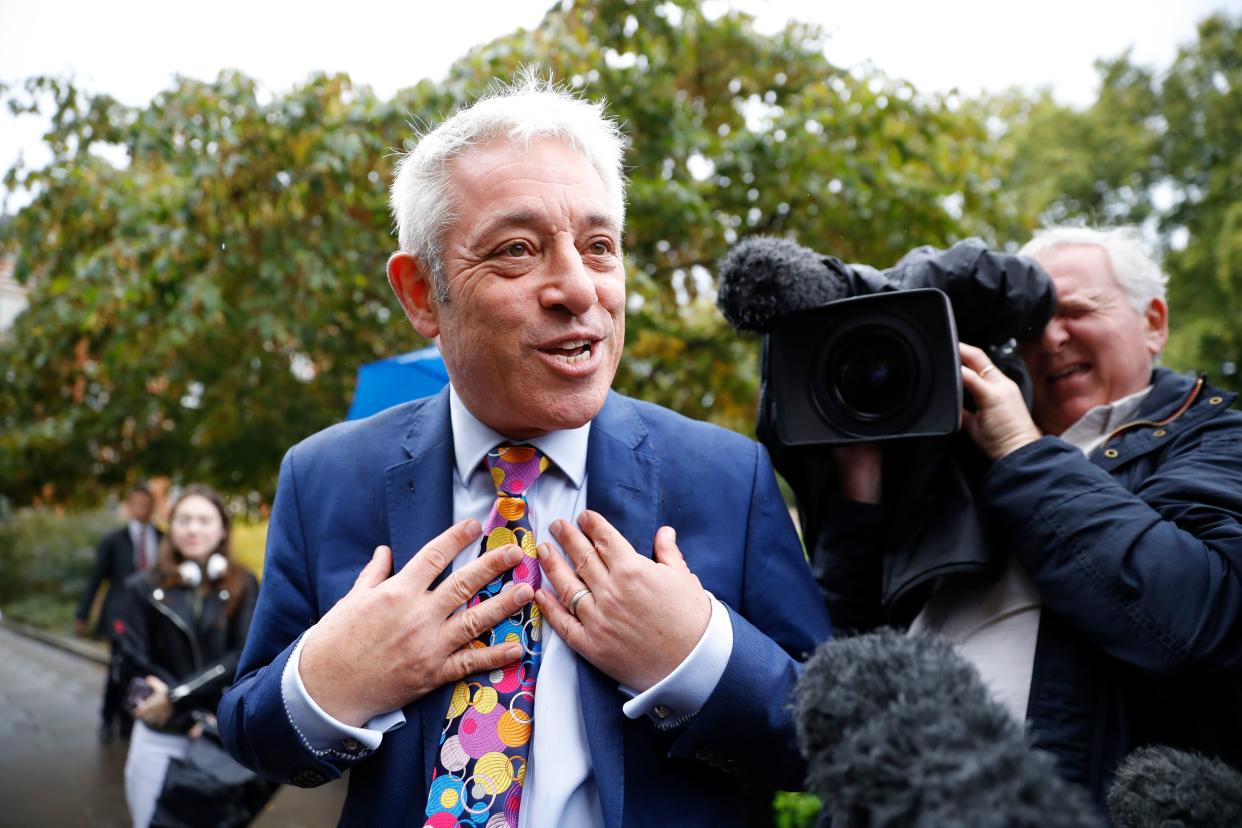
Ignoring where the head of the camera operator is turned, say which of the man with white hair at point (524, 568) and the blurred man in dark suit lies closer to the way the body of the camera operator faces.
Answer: the man with white hair

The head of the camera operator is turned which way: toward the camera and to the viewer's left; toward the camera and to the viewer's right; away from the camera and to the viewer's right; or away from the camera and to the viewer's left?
toward the camera and to the viewer's left

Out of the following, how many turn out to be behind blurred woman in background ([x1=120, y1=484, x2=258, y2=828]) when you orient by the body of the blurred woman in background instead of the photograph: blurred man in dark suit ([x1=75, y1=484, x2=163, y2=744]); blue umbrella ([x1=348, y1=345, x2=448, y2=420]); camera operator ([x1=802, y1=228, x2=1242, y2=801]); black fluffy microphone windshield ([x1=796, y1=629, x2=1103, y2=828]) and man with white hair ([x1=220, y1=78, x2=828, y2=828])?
1

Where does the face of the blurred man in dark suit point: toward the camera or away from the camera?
toward the camera

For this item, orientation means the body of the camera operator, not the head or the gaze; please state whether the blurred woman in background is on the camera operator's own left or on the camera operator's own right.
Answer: on the camera operator's own right

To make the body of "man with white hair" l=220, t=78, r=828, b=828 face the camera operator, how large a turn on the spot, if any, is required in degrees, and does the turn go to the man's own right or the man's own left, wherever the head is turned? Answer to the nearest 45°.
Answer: approximately 90° to the man's own left

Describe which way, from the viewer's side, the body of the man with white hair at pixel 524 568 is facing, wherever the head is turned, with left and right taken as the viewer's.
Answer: facing the viewer

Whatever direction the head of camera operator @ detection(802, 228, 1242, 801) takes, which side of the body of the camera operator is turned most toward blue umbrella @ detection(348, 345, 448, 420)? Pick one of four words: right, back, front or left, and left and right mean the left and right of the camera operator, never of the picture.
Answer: right

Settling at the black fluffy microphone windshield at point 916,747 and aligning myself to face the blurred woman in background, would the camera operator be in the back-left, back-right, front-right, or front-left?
front-right

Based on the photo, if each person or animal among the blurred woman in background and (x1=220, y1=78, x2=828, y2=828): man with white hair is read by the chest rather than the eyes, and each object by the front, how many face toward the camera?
2

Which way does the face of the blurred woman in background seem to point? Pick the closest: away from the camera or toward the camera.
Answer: toward the camera

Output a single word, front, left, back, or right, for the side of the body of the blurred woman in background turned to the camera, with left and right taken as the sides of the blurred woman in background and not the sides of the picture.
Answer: front

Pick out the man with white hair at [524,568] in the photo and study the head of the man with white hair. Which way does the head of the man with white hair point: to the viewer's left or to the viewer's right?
to the viewer's right

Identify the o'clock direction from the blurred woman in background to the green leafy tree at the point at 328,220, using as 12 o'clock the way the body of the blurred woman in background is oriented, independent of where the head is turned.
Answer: The green leafy tree is roughly at 7 o'clock from the blurred woman in background.

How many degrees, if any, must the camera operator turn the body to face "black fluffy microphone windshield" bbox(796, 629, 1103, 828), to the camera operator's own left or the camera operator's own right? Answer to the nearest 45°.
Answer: approximately 45° to the camera operator's own left
